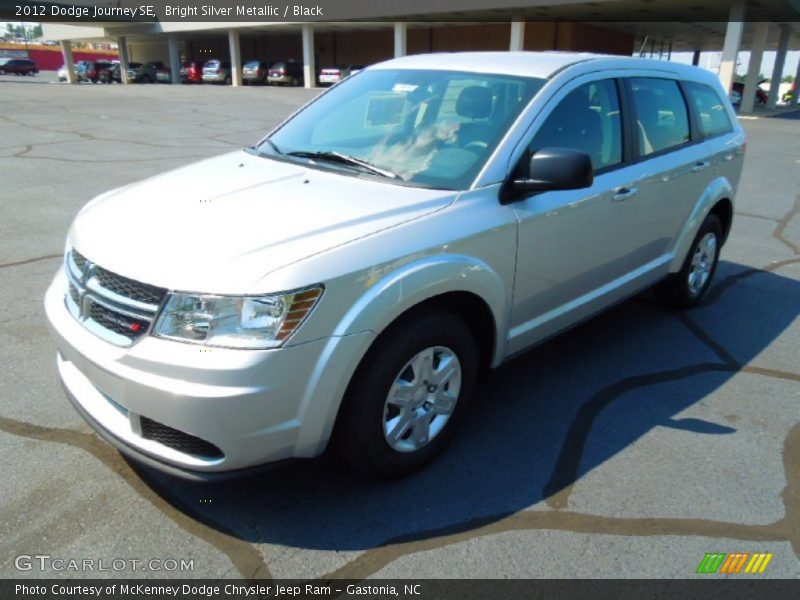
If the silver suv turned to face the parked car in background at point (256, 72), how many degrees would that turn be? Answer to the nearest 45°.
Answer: approximately 135° to its right

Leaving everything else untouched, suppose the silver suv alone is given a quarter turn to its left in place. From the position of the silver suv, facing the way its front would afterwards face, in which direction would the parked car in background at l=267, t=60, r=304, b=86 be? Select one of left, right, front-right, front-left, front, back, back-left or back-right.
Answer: back-left

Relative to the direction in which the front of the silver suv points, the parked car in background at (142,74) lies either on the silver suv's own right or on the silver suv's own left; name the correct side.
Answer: on the silver suv's own right

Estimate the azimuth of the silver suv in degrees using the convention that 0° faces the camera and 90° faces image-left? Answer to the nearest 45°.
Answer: approximately 45°

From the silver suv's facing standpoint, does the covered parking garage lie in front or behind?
behind

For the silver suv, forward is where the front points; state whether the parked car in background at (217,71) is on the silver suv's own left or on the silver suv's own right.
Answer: on the silver suv's own right
